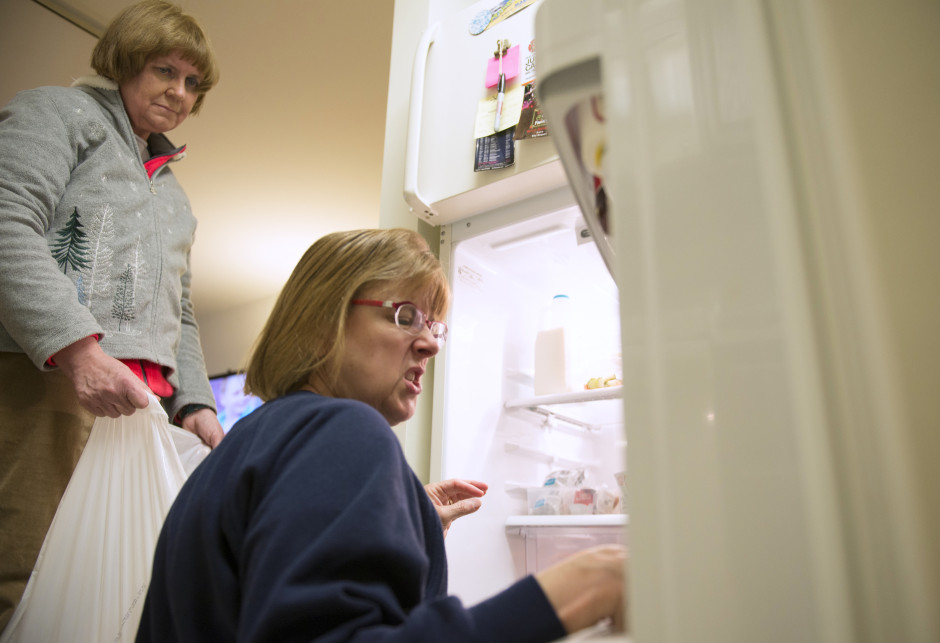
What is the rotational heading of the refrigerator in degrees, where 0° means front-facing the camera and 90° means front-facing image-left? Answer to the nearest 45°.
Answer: approximately 45°

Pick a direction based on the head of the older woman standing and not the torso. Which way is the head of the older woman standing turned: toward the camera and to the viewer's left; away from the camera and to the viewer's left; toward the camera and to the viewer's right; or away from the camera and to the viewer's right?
toward the camera and to the viewer's right

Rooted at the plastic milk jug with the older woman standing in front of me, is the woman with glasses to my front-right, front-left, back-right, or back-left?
front-left

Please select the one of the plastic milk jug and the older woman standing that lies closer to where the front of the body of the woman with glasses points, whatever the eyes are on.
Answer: the plastic milk jug

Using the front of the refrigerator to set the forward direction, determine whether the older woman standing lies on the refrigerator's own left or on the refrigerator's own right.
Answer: on the refrigerator's own right

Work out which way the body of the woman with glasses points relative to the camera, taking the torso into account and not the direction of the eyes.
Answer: to the viewer's right

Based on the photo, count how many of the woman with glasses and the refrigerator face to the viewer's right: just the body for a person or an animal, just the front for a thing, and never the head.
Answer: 1

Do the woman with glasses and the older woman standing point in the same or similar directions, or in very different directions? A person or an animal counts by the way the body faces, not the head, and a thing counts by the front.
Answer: same or similar directions

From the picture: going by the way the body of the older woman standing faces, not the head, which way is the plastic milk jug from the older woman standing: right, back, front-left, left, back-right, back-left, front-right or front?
front-left

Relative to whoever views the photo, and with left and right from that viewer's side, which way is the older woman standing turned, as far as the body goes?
facing the viewer and to the right of the viewer

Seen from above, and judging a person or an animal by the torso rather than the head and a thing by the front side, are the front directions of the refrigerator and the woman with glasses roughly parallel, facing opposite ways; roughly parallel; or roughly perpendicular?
roughly parallel, facing opposite ways

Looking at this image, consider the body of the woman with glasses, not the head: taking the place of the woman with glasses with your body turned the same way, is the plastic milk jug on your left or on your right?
on your left
